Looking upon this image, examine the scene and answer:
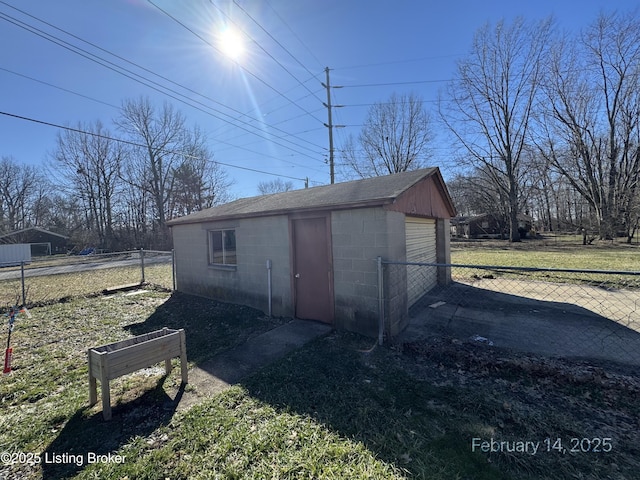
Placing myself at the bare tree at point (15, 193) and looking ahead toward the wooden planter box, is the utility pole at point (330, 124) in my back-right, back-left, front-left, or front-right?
front-left

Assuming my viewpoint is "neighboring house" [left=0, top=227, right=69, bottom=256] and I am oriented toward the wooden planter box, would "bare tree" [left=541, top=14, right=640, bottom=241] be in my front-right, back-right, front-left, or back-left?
front-left

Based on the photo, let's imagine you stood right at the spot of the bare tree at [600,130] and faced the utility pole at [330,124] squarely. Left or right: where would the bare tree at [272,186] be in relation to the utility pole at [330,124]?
right

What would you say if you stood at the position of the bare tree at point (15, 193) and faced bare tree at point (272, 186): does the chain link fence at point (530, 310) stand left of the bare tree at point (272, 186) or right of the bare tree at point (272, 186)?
right

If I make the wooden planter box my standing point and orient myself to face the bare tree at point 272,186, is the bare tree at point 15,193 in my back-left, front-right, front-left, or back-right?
front-left

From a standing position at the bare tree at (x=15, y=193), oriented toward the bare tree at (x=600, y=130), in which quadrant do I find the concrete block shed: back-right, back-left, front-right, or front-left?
front-right
